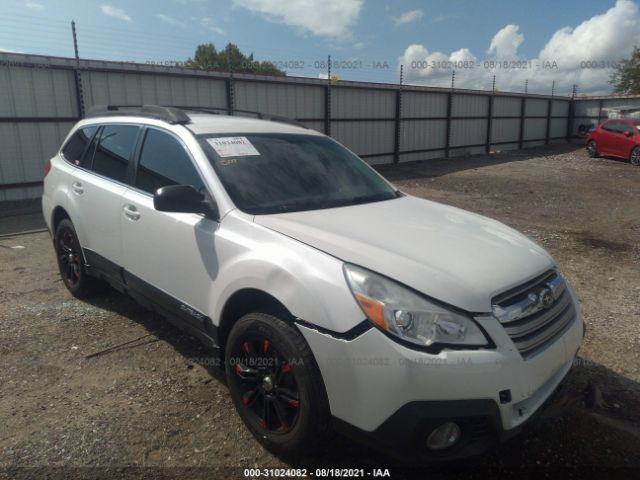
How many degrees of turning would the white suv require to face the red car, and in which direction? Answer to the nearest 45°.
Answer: approximately 90° to its left

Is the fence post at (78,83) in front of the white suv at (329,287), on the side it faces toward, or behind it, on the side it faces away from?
behind

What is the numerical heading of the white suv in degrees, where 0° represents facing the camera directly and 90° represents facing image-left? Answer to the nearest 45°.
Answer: approximately 315°

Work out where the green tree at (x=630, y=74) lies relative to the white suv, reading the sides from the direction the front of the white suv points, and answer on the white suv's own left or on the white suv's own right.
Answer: on the white suv's own left

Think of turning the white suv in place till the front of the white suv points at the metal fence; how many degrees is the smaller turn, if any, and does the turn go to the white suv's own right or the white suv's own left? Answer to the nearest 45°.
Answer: approximately 135° to the white suv's own left
